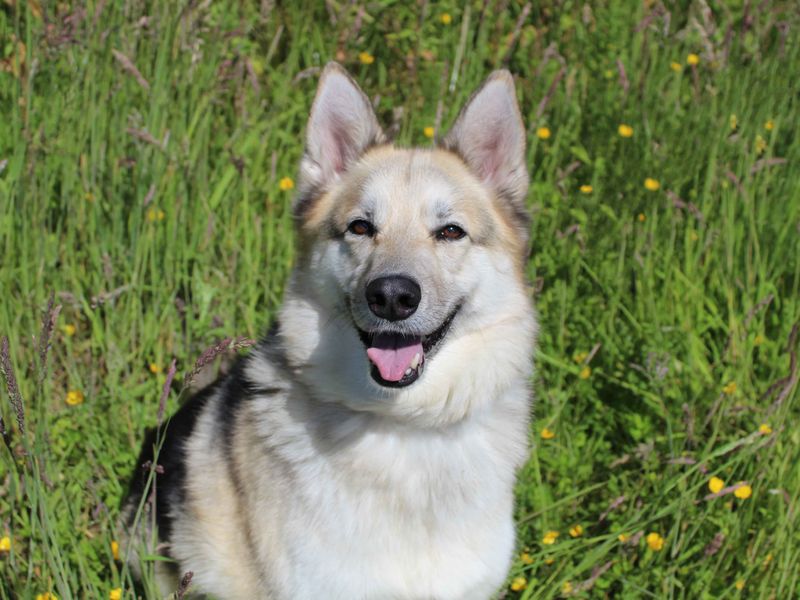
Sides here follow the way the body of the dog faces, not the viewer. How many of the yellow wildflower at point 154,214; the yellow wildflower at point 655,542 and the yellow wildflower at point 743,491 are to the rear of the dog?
1

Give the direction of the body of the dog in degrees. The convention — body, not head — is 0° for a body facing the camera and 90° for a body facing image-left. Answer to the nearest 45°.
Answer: approximately 315°

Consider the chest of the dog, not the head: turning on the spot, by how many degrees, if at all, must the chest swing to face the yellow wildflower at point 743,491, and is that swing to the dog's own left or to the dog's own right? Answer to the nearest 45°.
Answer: approximately 45° to the dog's own left

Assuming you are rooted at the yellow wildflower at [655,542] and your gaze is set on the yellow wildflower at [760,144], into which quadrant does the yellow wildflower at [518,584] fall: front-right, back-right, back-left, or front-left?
back-left

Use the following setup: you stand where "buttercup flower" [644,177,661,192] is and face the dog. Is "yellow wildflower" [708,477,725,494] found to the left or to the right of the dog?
left

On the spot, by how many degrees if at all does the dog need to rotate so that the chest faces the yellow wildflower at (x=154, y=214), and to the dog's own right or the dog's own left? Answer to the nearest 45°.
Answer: approximately 180°

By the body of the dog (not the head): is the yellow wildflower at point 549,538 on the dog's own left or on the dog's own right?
on the dog's own left

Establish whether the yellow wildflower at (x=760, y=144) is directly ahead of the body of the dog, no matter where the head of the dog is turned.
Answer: no

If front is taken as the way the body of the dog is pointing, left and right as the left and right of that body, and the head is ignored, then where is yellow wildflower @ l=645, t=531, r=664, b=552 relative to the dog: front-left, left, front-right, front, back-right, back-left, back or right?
front-left

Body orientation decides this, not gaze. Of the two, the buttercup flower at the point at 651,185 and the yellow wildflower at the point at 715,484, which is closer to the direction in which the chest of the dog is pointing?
the yellow wildflower

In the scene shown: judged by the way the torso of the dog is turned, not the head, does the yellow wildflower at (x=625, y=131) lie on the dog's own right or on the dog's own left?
on the dog's own left

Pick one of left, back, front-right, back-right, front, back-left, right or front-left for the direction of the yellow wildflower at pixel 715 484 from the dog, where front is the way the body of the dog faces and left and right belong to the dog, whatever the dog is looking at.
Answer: front-left

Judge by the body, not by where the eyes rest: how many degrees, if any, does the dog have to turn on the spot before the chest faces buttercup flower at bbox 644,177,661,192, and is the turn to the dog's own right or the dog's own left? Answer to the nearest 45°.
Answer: approximately 90° to the dog's own left
